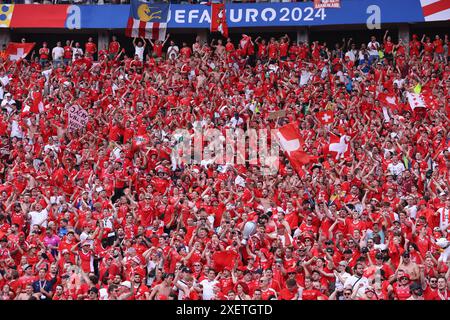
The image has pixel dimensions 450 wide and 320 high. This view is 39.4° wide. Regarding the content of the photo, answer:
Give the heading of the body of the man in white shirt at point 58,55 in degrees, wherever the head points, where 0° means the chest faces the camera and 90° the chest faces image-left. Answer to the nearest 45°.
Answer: approximately 0°

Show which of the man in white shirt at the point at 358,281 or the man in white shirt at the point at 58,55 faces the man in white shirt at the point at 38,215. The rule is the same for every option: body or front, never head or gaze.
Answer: the man in white shirt at the point at 58,55

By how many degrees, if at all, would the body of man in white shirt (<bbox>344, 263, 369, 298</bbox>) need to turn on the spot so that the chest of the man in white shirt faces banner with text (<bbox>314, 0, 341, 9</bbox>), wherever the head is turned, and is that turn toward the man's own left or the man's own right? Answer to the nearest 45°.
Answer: approximately 180°

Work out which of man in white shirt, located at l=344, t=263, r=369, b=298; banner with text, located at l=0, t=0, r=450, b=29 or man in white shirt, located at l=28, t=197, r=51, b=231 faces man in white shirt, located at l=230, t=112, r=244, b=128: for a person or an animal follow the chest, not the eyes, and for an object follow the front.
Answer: the banner with text

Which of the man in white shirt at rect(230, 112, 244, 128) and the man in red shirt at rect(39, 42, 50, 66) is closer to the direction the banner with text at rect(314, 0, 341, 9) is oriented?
the man in white shirt

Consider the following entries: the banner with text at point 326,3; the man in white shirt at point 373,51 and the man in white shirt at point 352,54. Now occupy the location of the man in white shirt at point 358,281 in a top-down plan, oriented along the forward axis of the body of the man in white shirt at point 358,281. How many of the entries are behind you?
3

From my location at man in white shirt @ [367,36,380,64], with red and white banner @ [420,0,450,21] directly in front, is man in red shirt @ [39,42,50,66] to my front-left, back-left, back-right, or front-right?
back-left

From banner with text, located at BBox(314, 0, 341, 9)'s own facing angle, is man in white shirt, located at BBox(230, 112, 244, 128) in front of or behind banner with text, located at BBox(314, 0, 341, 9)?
in front

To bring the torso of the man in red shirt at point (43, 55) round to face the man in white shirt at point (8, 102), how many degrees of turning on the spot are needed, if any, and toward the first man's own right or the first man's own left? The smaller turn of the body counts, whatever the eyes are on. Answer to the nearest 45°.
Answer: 0° — they already face them

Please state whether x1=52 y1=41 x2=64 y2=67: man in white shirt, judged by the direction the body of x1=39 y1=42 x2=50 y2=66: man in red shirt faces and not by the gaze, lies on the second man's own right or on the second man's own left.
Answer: on the second man's own left

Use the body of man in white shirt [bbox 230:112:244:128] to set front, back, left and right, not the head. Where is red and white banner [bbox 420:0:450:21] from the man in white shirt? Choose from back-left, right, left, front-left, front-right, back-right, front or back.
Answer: back-left
